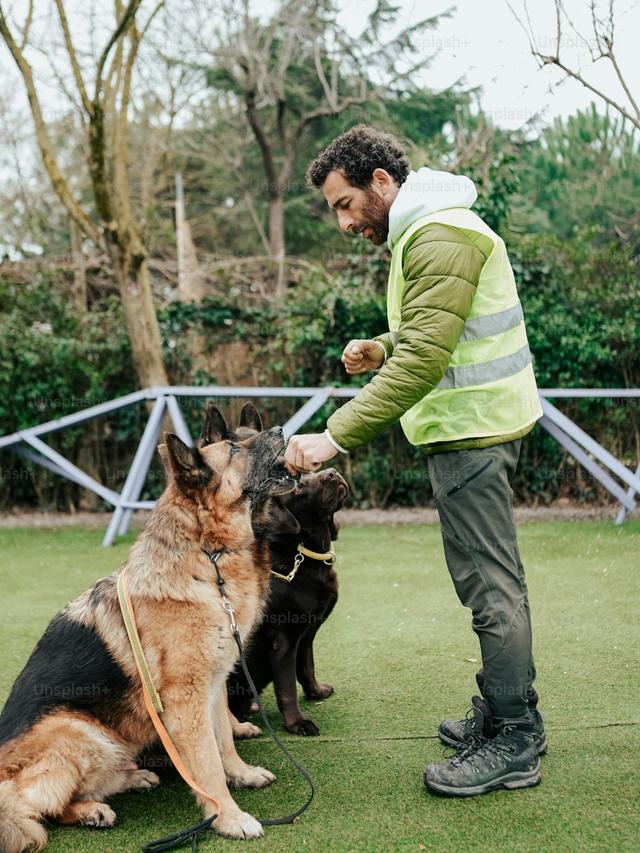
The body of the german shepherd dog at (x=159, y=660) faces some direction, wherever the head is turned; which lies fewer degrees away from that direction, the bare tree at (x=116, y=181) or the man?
the man

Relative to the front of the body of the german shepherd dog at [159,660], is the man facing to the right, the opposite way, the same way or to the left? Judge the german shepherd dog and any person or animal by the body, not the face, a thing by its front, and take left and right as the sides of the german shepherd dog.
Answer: the opposite way

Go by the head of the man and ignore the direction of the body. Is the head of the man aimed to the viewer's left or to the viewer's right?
to the viewer's left

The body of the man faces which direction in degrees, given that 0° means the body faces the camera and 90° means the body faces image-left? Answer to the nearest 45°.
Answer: approximately 90°

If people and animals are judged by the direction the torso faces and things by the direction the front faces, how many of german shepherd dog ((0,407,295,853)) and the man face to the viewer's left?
1

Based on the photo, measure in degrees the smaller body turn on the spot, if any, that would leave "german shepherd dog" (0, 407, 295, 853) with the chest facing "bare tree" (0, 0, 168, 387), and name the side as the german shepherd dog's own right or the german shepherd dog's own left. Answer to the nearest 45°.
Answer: approximately 90° to the german shepherd dog's own left

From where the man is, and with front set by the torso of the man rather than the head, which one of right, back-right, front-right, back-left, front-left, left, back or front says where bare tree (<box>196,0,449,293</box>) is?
right

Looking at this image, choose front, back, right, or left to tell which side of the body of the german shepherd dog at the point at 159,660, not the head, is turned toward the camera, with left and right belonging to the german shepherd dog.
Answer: right

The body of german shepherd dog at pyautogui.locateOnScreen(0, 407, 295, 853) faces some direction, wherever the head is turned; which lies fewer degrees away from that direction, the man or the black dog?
the man

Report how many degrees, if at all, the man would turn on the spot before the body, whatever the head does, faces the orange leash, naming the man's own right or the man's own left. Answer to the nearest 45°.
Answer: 0° — they already face it
